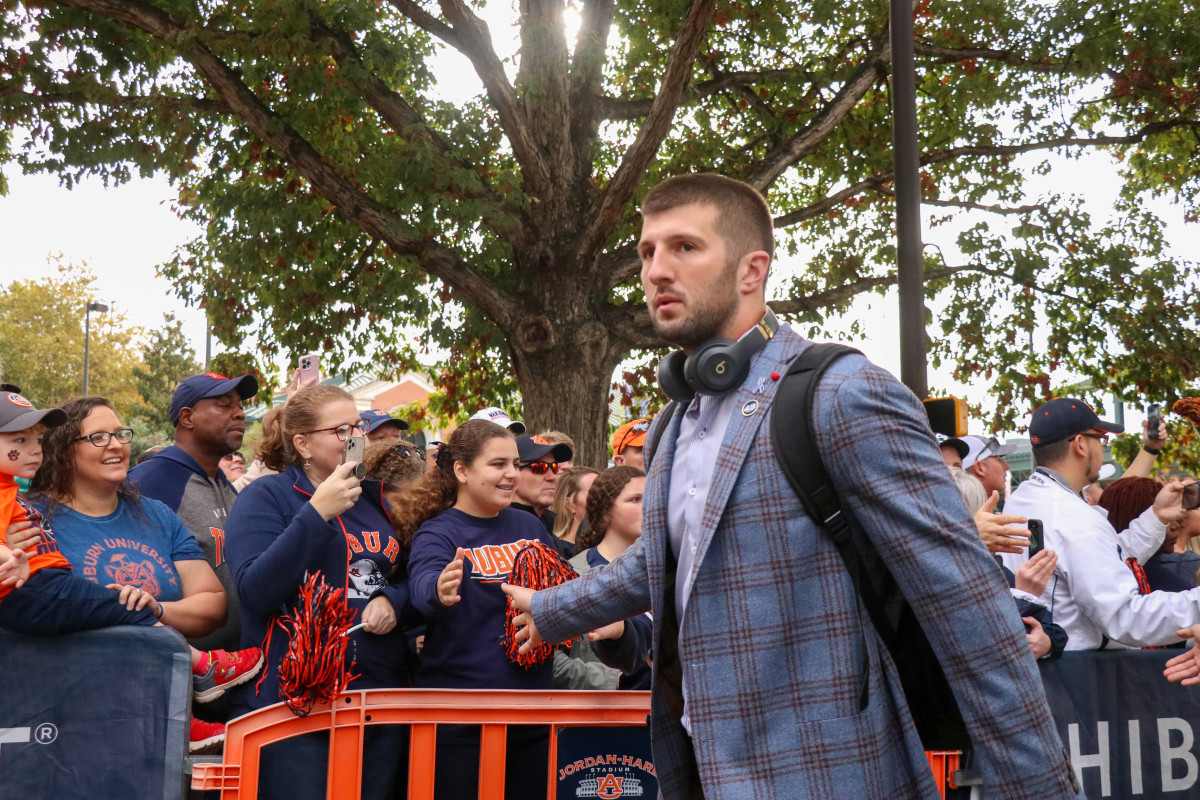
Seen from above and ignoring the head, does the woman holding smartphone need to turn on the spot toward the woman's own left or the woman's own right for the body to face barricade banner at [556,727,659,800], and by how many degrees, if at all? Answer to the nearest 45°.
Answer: approximately 45° to the woman's own left

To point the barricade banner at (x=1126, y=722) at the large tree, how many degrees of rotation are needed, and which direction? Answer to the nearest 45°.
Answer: approximately 135° to its right

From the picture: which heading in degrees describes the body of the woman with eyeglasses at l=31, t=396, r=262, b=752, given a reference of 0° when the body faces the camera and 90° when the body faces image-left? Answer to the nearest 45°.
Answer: approximately 315°

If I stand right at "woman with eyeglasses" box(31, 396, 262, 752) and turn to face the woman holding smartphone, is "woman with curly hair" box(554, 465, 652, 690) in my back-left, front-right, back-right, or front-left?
front-left

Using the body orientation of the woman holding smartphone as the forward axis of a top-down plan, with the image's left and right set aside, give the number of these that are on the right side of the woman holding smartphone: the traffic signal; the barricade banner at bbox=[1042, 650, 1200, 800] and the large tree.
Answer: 0

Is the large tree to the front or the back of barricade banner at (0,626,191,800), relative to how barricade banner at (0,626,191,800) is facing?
to the back

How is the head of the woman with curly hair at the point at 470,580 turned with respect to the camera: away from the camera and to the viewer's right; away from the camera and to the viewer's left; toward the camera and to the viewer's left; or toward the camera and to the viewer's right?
toward the camera and to the viewer's right

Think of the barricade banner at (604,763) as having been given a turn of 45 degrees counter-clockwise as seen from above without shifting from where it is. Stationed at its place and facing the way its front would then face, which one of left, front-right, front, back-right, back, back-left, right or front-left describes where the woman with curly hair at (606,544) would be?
back-left

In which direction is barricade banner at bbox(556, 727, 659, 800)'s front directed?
toward the camera

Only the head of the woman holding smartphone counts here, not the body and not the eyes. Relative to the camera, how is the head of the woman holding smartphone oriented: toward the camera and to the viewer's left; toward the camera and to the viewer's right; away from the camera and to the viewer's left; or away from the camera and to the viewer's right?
toward the camera and to the viewer's right

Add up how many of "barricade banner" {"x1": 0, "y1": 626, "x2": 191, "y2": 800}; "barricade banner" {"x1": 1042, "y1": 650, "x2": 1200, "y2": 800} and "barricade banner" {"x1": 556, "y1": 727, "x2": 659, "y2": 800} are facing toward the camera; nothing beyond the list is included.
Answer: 3

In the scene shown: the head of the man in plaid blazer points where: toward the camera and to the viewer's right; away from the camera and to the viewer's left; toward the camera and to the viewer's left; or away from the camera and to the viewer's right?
toward the camera and to the viewer's left

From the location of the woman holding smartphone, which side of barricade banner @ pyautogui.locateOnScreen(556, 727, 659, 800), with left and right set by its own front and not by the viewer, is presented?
right

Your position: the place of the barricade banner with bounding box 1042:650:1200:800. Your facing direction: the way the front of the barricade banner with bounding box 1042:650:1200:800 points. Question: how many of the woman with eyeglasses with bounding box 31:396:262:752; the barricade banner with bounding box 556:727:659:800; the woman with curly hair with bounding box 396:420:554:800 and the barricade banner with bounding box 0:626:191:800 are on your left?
0

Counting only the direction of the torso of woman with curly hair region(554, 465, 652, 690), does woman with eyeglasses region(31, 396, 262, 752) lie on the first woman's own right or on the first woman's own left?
on the first woman's own right

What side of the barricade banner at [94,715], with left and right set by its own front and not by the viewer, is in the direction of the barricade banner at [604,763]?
left
